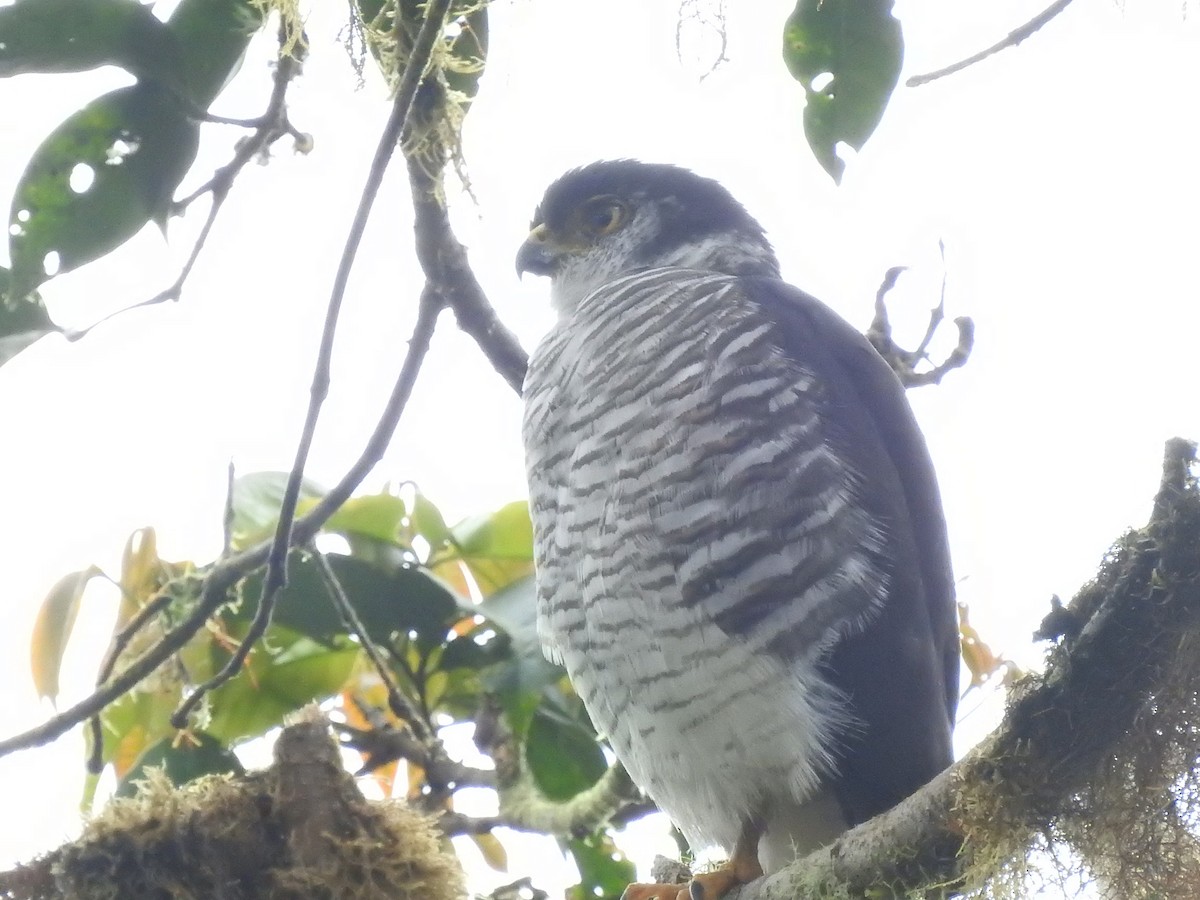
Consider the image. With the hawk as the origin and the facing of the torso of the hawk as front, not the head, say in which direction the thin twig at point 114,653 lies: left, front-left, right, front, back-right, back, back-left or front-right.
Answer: front-right

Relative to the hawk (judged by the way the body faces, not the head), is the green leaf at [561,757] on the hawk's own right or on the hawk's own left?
on the hawk's own right

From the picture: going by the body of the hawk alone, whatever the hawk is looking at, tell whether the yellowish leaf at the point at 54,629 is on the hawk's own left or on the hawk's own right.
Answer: on the hawk's own right

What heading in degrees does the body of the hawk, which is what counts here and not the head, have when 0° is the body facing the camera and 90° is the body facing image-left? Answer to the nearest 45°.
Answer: approximately 45°

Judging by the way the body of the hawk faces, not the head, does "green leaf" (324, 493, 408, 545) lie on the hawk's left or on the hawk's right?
on the hawk's right
